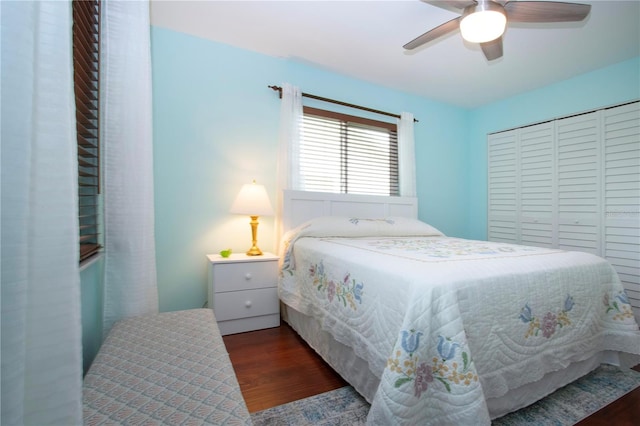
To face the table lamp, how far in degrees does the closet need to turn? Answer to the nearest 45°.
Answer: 0° — it already faces it

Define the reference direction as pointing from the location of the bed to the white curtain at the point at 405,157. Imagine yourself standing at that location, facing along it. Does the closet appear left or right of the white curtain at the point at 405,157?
right

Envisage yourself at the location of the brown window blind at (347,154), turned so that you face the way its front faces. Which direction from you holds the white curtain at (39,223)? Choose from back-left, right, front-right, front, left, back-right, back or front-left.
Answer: front-right

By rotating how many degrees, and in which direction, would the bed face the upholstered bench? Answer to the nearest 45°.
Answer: approximately 90° to its right

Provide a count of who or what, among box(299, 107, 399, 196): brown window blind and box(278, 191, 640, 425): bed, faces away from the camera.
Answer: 0

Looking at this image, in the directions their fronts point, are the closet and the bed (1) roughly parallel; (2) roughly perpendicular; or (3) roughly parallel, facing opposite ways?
roughly perpendicular

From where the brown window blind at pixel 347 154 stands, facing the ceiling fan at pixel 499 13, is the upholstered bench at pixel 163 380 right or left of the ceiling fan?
right

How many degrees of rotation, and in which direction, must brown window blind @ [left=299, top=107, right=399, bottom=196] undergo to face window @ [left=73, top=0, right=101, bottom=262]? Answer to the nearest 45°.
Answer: approximately 90° to its right

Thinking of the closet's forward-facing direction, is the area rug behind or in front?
in front

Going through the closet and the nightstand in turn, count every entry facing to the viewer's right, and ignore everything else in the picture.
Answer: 0

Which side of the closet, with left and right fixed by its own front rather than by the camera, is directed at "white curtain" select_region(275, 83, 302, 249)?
front
